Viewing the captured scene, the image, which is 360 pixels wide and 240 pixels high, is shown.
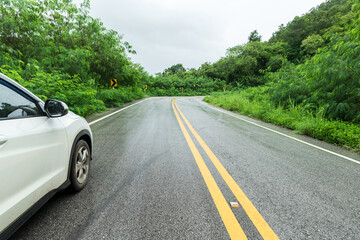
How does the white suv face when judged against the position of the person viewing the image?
facing away from the viewer and to the right of the viewer
